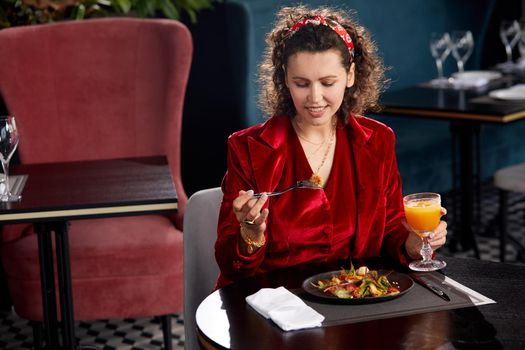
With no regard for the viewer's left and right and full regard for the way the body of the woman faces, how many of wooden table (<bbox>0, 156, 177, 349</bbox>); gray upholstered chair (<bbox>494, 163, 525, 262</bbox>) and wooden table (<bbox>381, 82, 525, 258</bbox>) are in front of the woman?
0

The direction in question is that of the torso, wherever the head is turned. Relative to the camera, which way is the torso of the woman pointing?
toward the camera

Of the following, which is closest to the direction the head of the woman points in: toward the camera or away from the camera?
toward the camera

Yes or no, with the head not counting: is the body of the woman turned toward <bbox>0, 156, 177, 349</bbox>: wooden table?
no

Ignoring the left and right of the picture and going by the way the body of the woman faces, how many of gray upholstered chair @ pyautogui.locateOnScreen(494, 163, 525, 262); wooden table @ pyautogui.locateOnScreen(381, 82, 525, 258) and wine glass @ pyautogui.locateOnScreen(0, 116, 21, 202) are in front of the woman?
0

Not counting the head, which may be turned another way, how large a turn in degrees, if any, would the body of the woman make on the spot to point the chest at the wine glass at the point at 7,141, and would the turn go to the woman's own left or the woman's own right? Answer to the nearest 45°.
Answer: approximately 135° to the woman's own right
